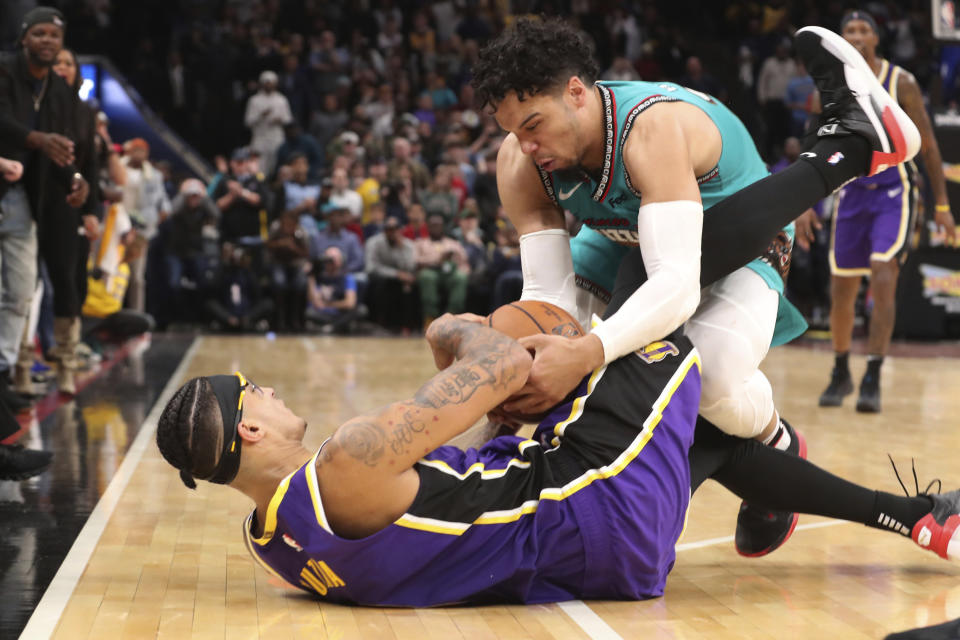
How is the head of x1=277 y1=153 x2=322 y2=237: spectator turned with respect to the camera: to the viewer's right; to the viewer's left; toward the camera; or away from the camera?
toward the camera

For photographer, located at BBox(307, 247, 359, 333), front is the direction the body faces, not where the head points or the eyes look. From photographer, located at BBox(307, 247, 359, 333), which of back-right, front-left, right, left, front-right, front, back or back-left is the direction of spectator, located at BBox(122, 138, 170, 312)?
front-right

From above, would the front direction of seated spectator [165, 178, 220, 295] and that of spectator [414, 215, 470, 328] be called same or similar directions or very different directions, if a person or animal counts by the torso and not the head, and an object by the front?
same or similar directions

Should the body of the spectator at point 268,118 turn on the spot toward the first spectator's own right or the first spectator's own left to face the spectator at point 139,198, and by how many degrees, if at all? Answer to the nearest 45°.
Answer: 0° — they already face them

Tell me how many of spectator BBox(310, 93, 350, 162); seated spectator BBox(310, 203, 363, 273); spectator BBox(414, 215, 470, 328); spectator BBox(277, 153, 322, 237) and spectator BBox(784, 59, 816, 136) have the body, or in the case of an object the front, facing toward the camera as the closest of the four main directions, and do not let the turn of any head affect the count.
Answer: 5

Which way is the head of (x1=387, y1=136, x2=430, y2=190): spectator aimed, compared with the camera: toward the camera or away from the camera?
toward the camera

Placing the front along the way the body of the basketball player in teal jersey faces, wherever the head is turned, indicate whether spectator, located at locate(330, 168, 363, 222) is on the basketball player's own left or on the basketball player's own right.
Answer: on the basketball player's own right

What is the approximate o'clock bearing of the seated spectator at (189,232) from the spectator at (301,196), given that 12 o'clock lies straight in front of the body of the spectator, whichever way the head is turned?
The seated spectator is roughly at 2 o'clock from the spectator.

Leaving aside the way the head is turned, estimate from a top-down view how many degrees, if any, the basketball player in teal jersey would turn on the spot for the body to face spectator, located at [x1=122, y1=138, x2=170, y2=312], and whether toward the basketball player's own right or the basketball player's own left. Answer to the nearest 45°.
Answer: approximately 90° to the basketball player's own right

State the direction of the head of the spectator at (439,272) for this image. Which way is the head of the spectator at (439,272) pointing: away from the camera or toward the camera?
toward the camera

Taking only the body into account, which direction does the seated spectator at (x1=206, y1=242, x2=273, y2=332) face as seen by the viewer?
toward the camera

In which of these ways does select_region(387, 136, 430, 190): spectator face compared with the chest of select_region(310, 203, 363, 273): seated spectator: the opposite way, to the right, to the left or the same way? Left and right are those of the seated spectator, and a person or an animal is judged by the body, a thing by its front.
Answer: the same way

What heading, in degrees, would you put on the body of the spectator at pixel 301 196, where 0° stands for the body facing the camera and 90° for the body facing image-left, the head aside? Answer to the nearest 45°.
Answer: approximately 0°

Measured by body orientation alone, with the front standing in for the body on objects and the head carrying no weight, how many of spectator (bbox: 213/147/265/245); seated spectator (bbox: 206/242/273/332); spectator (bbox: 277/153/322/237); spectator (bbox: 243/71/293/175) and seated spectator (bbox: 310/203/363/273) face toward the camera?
5

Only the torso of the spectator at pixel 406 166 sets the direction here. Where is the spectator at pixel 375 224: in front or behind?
in front

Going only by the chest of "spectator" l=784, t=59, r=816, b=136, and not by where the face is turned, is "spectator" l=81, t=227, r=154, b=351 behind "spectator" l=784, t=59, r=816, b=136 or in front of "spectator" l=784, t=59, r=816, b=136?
in front

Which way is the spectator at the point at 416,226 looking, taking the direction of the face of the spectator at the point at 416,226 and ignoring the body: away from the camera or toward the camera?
toward the camera
